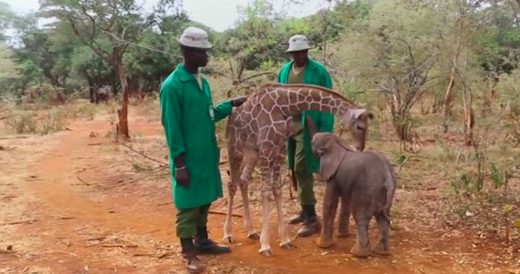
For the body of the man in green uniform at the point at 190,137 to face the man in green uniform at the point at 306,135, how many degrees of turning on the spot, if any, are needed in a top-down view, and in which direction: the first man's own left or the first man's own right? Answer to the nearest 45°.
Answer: approximately 90° to the first man's own left

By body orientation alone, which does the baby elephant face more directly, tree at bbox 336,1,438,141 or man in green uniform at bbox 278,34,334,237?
the man in green uniform

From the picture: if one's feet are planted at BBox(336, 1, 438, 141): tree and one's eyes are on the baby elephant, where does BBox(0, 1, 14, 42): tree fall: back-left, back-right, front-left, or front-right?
back-right

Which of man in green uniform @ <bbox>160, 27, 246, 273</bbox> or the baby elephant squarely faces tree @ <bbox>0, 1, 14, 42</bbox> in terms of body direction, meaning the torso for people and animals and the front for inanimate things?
the baby elephant

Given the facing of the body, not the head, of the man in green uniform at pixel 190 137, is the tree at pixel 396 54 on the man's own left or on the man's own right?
on the man's own left

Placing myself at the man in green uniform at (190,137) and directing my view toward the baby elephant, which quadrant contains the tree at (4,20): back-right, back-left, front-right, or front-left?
back-left

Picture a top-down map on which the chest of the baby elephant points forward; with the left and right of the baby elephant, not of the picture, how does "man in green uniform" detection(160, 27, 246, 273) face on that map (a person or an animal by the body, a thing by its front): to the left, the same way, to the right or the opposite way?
the opposite way

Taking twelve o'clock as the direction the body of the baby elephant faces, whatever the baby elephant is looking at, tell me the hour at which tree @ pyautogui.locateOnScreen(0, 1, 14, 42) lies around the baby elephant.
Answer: The tree is roughly at 12 o'clock from the baby elephant.

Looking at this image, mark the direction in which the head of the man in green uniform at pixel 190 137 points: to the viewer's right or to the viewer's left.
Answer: to the viewer's right

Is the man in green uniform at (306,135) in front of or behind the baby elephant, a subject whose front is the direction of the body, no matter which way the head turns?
in front
